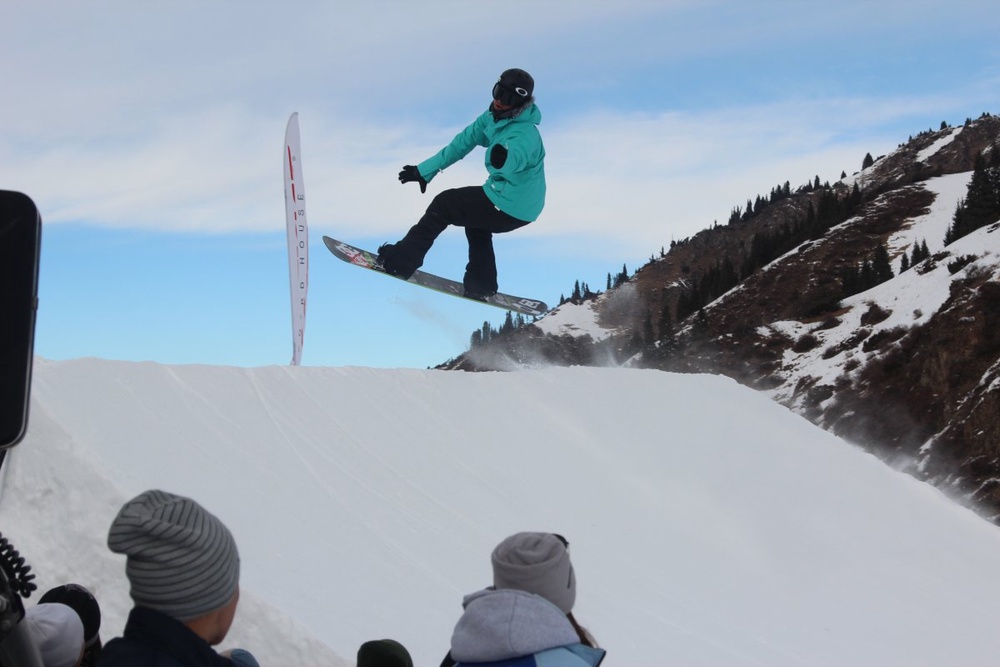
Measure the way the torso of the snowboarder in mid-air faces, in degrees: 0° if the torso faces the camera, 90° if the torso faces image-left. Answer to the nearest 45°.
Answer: approximately 45°

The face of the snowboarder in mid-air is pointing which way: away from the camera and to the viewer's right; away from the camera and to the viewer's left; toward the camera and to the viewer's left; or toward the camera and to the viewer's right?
toward the camera and to the viewer's left

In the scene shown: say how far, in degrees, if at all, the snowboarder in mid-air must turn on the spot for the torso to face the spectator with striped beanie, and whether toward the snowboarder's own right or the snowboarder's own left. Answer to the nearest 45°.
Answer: approximately 45° to the snowboarder's own left

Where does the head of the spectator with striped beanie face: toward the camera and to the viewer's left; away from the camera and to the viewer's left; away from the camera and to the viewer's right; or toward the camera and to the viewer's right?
away from the camera and to the viewer's right

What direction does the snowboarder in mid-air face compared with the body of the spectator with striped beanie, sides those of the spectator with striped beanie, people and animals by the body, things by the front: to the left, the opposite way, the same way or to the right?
the opposite way

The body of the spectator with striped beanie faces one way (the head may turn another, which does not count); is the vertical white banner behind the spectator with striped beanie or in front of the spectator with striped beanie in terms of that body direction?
in front

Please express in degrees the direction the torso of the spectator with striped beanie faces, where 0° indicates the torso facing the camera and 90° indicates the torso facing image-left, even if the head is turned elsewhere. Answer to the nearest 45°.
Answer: approximately 225°
